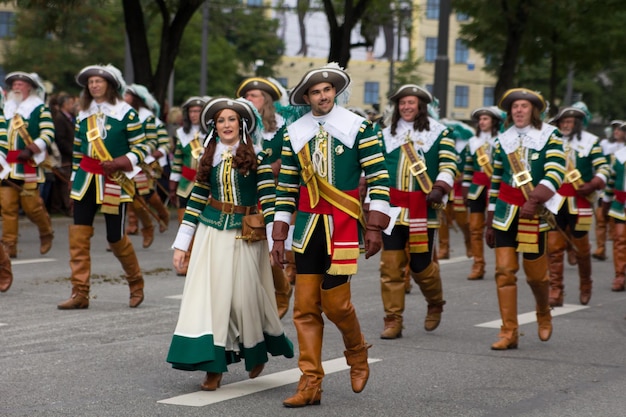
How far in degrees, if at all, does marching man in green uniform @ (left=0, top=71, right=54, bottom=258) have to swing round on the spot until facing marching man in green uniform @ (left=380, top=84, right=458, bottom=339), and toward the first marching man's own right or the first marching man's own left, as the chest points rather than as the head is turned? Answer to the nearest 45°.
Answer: approximately 90° to the first marching man's own left

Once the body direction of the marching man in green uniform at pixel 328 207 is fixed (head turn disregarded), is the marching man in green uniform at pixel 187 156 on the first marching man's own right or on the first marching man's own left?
on the first marching man's own right

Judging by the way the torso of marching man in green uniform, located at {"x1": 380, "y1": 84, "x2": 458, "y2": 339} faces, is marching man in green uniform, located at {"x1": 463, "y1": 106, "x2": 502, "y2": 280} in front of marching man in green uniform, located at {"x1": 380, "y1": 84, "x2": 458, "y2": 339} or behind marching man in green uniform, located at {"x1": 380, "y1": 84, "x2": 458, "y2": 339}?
behind

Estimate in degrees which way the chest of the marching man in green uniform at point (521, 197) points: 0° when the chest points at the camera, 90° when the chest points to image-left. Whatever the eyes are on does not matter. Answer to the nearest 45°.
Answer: approximately 45°

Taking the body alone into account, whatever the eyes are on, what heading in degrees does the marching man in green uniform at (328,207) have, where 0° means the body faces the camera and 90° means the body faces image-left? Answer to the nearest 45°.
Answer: approximately 45°
